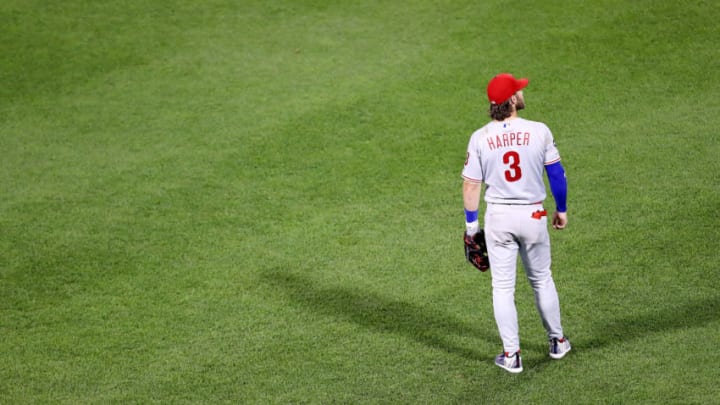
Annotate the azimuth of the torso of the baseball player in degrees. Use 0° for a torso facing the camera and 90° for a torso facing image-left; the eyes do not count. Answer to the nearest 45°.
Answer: approximately 180°

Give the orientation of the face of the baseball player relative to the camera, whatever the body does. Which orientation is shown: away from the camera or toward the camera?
away from the camera
